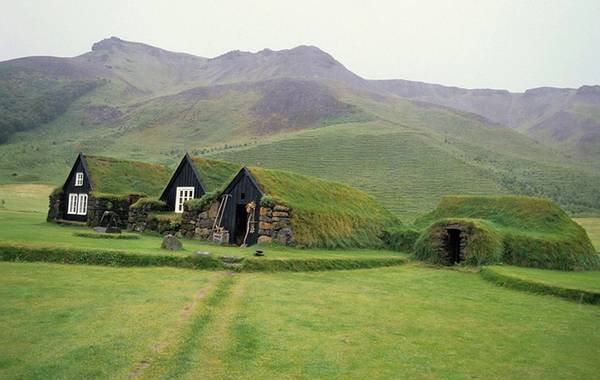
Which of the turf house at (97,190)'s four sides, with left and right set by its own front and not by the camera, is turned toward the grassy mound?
left

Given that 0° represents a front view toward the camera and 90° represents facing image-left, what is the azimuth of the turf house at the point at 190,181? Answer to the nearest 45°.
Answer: approximately 45°

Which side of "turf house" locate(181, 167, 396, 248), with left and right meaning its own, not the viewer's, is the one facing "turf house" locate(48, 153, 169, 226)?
right

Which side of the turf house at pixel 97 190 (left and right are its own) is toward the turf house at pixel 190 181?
left

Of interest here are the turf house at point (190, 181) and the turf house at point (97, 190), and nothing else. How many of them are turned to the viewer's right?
0

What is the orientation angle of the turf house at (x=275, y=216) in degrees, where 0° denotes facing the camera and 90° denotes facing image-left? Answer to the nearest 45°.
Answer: approximately 45°

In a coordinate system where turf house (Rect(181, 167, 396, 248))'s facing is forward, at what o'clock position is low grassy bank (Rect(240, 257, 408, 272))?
The low grassy bank is roughly at 10 o'clock from the turf house.

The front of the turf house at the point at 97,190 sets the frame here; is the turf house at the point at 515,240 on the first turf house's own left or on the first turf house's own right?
on the first turf house's own left

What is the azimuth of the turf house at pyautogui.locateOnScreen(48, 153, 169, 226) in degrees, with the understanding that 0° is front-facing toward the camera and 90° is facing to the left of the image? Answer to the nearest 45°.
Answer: approximately 45°

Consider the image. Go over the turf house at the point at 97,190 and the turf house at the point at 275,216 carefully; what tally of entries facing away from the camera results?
0

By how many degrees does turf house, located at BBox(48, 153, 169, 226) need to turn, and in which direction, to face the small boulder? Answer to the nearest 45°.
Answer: approximately 45° to its left

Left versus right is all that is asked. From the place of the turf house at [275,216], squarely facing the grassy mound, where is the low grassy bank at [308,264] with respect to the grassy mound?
right

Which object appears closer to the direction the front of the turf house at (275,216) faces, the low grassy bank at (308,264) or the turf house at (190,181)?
the low grassy bank
